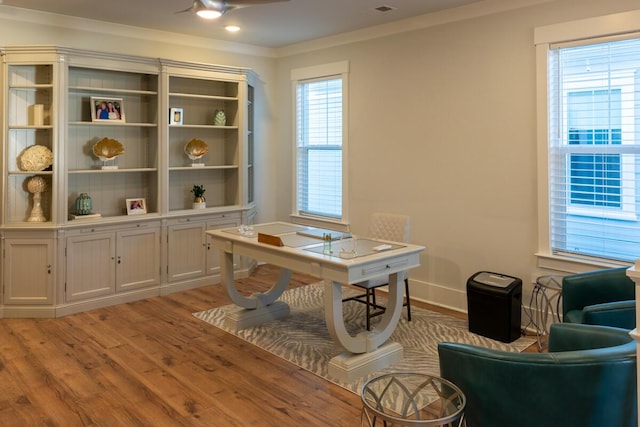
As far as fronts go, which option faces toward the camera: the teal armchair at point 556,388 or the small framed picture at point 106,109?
the small framed picture

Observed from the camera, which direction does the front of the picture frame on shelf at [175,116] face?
facing the viewer

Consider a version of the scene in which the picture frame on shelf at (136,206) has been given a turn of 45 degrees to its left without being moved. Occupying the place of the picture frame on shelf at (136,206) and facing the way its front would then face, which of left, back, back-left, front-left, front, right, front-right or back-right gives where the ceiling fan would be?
front-right

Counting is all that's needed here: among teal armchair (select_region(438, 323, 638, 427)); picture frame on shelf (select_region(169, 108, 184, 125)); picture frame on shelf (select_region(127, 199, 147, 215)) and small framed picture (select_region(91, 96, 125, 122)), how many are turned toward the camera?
3

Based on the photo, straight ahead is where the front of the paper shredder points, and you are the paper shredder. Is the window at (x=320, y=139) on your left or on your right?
on your right

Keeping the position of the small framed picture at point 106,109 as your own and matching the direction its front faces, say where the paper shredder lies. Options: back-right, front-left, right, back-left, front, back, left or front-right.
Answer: front-left

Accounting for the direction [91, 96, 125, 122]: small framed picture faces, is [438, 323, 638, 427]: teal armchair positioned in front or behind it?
in front

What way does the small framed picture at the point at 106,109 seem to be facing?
toward the camera

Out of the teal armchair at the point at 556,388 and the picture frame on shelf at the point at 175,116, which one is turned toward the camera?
the picture frame on shelf

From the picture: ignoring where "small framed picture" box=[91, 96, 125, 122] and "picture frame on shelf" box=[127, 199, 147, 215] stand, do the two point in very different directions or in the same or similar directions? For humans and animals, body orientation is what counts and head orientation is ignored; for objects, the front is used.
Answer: same or similar directions

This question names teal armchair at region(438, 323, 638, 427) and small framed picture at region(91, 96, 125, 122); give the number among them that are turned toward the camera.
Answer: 1

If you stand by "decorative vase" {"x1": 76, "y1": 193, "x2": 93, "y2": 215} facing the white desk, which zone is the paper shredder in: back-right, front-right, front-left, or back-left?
front-left

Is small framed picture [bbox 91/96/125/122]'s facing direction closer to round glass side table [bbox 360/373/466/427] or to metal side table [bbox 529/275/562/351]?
the round glass side table

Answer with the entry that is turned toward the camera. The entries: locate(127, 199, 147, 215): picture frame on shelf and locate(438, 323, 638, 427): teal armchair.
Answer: the picture frame on shelf

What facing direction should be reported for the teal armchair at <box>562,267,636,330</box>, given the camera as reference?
facing the viewer and to the left of the viewer
